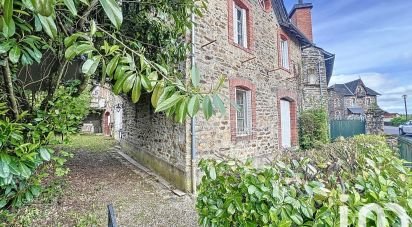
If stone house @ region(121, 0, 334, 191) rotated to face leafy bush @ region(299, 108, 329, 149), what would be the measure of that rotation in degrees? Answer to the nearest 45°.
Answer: approximately 90° to its left

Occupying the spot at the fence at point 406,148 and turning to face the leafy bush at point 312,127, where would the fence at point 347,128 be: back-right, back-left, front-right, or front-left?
front-right

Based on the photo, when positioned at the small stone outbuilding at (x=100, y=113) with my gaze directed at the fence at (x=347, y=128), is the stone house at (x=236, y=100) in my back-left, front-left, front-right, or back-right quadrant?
front-right

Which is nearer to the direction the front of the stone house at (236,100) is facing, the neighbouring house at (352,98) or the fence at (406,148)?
the fence

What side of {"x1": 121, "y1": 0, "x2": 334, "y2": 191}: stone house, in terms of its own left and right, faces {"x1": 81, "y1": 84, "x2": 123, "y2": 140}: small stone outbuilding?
back

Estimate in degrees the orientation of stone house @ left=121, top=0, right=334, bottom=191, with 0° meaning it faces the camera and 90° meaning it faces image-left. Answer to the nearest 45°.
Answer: approximately 315°

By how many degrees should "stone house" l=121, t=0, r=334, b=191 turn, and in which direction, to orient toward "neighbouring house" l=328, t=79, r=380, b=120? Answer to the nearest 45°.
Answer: approximately 90° to its left

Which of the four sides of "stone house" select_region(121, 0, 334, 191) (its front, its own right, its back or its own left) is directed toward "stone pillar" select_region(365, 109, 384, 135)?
left

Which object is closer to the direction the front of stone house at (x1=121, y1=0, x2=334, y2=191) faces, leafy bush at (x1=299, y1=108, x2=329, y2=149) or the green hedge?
the green hedge

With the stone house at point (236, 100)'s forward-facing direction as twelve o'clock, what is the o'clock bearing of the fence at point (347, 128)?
The fence is roughly at 9 o'clock from the stone house.

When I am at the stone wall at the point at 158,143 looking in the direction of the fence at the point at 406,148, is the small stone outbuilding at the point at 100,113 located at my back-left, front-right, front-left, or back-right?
back-left

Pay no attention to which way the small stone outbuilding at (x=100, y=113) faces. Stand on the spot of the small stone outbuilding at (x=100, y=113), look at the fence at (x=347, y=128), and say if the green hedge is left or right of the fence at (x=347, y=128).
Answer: right
